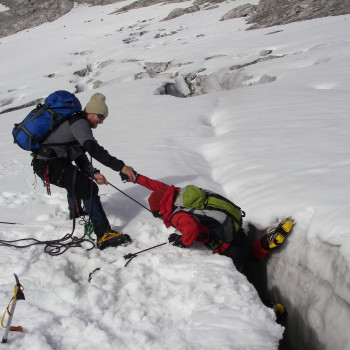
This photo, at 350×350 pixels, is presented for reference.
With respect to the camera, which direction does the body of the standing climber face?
to the viewer's right
